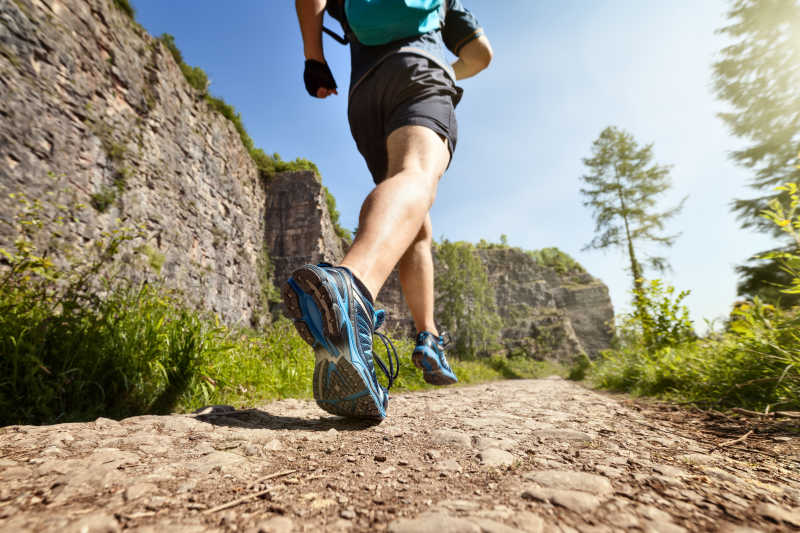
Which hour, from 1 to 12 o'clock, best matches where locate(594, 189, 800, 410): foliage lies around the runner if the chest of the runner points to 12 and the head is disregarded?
The foliage is roughly at 1 o'clock from the runner.

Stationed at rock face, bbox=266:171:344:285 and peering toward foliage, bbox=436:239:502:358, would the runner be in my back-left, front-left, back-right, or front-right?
back-right

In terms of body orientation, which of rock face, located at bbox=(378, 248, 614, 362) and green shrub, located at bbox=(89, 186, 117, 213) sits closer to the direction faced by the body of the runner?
the rock face

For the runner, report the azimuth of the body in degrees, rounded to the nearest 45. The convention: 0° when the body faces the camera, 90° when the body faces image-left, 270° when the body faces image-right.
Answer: approximately 225°

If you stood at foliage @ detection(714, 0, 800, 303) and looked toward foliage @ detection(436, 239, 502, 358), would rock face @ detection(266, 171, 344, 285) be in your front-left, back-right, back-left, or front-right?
front-left

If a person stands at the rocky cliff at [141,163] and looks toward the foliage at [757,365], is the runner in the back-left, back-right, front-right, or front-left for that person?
front-right

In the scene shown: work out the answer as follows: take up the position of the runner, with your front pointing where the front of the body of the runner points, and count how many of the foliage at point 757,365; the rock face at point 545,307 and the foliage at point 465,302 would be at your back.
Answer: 0

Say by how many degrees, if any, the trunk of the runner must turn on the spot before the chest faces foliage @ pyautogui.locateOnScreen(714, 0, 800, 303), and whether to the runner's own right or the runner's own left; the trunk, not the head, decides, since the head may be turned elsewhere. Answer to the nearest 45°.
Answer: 0° — they already face it

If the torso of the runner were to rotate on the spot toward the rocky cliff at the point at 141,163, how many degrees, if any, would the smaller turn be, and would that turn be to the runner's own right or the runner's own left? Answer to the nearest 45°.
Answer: approximately 90° to the runner's own left

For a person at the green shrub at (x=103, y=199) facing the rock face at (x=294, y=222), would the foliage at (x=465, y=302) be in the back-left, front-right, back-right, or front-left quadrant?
front-right

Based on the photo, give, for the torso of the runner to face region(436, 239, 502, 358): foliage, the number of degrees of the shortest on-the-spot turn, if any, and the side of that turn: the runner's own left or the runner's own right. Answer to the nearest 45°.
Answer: approximately 45° to the runner's own left

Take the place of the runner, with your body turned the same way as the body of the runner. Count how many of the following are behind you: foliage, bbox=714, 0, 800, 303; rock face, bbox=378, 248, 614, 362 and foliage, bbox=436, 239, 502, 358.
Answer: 0

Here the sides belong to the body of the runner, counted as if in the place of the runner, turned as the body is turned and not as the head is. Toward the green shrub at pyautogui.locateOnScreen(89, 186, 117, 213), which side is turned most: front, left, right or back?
left
